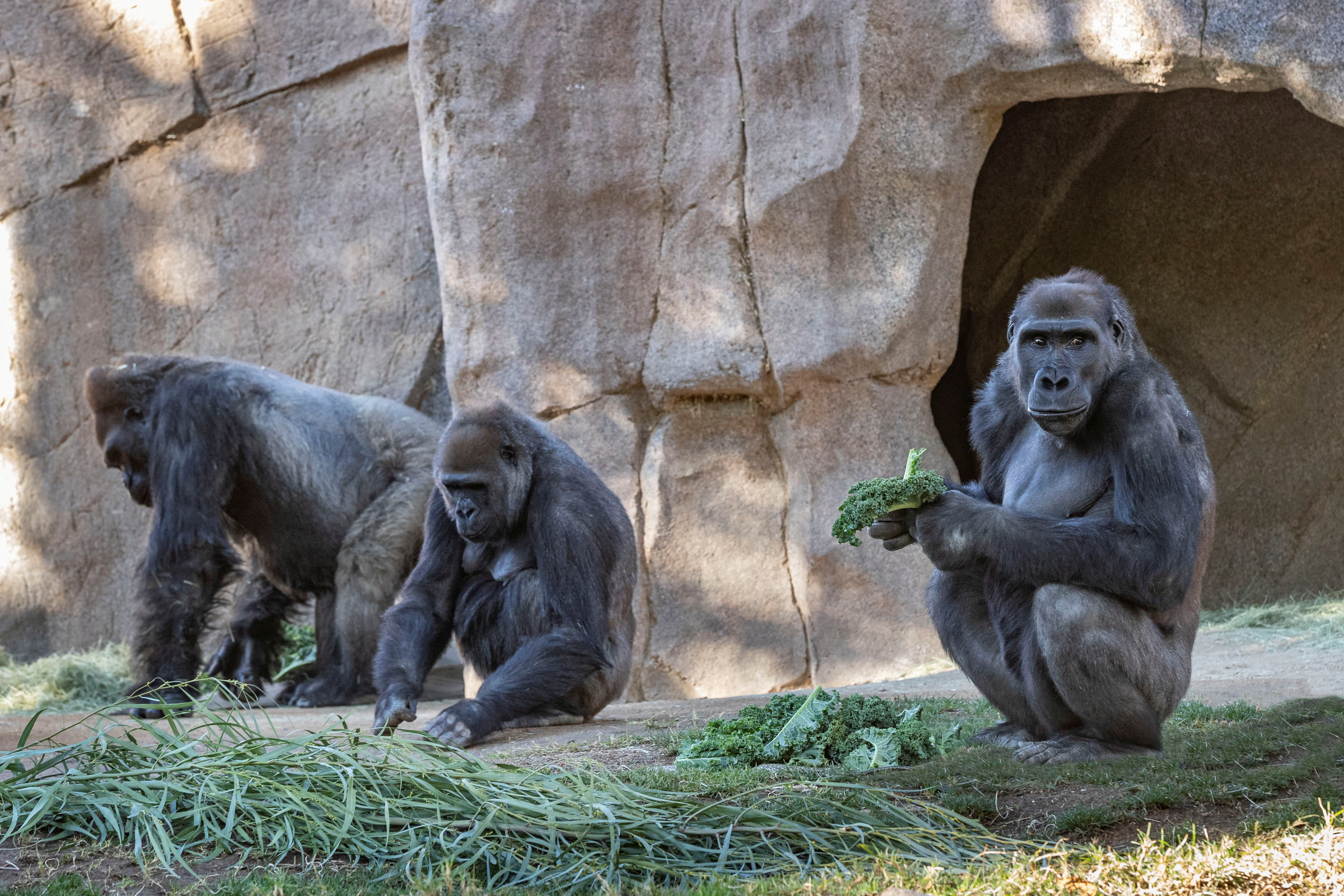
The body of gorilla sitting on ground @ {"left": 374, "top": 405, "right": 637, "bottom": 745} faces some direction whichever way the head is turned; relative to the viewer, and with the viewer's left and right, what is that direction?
facing the viewer and to the left of the viewer

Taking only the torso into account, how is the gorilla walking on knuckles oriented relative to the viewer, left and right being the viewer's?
facing to the left of the viewer

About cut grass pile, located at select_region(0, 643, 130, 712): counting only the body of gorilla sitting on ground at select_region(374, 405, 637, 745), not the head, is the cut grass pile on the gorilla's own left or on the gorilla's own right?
on the gorilla's own right

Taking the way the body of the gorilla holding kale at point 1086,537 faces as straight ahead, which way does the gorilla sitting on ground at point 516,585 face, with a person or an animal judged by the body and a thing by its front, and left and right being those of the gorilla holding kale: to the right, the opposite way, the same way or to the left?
the same way

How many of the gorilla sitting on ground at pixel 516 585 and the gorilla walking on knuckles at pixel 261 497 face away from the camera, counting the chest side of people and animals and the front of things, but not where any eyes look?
0

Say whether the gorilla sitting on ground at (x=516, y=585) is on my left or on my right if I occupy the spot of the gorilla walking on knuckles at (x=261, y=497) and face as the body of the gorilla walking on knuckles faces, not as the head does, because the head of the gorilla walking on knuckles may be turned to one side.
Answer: on my left

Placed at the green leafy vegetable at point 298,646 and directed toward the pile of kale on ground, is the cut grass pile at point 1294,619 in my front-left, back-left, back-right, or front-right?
front-left

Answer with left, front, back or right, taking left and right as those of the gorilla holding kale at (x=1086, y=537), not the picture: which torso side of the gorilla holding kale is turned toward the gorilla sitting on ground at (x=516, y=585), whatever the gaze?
right

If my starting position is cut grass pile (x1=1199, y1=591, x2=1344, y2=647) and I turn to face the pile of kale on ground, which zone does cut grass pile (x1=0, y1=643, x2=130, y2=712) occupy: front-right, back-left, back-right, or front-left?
front-right

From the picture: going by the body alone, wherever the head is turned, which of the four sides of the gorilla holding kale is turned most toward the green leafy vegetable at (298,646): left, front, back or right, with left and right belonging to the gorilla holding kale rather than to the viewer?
right

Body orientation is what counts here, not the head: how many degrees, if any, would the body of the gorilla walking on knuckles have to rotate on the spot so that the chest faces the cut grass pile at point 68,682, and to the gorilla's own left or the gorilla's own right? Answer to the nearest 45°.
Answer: approximately 45° to the gorilla's own right

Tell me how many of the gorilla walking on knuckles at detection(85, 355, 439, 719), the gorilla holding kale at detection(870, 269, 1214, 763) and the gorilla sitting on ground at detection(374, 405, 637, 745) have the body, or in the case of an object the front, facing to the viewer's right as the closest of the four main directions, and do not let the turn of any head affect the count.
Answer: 0

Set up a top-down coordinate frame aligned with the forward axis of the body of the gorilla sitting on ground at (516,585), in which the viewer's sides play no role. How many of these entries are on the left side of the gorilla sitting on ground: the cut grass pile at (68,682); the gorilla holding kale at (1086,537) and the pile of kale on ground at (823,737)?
2

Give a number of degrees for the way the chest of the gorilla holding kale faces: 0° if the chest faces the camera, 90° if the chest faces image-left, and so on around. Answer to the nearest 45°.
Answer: approximately 45°

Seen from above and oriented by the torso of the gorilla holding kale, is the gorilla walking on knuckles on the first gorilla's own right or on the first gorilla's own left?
on the first gorilla's own right

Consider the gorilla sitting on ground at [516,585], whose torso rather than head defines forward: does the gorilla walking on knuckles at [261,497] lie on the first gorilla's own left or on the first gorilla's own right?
on the first gorilla's own right
